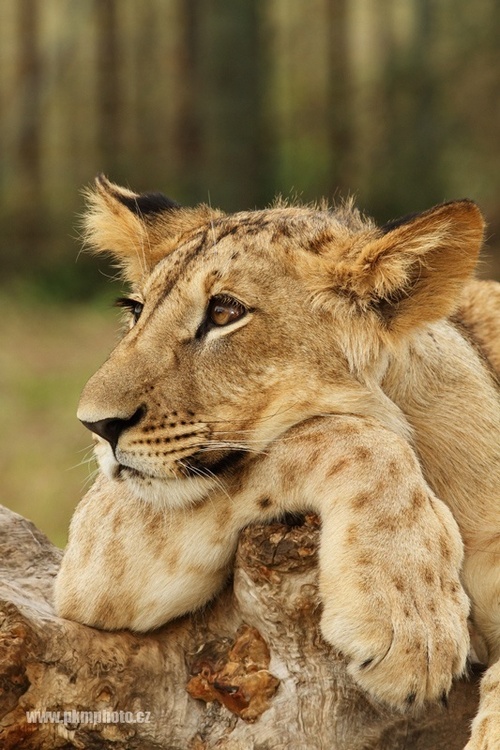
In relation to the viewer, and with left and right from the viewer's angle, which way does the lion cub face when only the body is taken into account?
facing the viewer and to the left of the viewer

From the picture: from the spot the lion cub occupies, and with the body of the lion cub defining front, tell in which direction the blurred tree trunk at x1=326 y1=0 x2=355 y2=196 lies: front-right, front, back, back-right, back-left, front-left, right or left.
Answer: back-right

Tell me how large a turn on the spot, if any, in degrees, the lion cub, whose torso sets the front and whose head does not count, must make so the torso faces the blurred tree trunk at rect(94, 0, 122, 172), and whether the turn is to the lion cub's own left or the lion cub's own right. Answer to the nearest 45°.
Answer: approximately 135° to the lion cub's own right

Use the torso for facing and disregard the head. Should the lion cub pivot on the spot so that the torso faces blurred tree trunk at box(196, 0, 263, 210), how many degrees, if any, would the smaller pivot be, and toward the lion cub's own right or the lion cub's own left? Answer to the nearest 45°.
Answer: approximately 135° to the lion cub's own right

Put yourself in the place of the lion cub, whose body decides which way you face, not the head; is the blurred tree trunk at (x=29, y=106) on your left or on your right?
on your right
